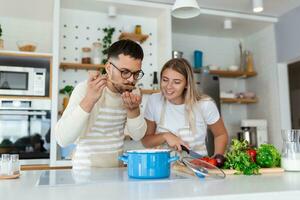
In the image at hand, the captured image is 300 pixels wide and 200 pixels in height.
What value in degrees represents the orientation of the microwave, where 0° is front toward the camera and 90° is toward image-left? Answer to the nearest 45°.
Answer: approximately 0°

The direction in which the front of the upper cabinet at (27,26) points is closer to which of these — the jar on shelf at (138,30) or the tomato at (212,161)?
the tomato

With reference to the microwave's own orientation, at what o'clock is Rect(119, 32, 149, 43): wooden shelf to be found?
The wooden shelf is roughly at 9 o'clock from the microwave.

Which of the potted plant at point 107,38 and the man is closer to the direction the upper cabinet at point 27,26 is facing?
the man

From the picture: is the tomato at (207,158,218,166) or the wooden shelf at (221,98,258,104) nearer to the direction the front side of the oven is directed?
the tomato

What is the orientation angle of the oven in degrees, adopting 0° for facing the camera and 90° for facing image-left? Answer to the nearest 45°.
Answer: approximately 0°

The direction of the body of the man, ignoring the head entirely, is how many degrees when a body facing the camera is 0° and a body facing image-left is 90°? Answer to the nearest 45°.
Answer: approximately 315°
